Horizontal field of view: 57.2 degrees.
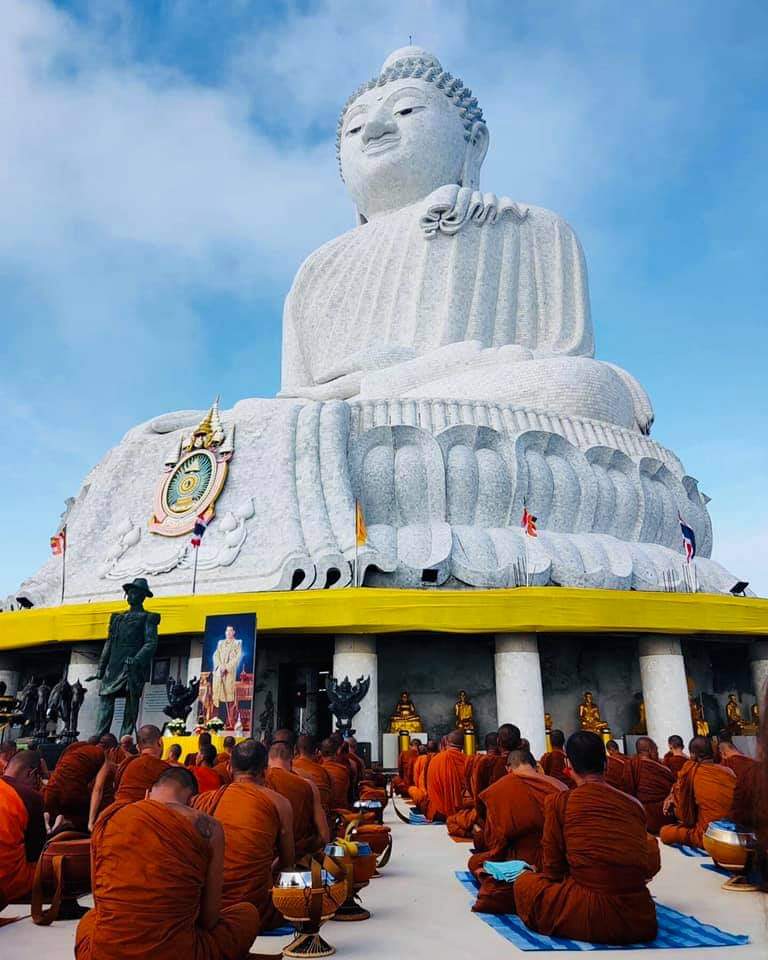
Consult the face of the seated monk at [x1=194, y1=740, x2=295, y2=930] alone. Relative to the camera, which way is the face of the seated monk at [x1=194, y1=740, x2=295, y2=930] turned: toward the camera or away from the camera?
away from the camera

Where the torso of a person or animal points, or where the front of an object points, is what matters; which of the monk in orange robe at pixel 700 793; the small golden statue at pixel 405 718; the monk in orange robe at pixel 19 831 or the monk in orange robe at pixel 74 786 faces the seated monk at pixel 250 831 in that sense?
the small golden statue

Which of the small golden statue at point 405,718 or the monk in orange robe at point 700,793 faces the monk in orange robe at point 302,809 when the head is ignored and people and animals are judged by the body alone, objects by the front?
the small golden statue

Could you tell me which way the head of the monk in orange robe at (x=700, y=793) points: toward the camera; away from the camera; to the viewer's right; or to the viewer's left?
away from the camera

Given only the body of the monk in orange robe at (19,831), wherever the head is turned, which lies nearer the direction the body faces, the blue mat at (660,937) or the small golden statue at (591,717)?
the small golden statue

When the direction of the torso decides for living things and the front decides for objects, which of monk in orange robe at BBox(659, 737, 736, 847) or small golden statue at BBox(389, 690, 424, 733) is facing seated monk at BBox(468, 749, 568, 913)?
the small golden statue

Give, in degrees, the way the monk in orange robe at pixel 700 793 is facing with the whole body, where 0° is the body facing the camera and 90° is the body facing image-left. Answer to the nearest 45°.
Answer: approximately 135°

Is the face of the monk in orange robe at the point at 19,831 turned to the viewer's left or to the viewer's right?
to the viewer's right

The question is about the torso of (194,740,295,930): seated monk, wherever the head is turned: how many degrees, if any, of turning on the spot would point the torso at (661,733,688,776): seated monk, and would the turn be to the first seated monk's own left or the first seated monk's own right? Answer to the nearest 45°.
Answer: approximately 45° to the first seated monk's own right

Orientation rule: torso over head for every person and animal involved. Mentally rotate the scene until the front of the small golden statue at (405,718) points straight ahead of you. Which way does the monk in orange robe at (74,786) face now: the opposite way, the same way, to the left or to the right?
the opposite way

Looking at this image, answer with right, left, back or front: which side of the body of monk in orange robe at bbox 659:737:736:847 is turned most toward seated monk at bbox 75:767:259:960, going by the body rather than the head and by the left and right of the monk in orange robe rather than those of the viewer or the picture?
left

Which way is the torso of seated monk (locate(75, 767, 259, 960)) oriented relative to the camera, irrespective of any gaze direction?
away from the camera

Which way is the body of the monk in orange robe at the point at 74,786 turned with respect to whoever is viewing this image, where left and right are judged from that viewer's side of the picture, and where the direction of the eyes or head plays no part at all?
facing away from the viewer and to the right of the viewer

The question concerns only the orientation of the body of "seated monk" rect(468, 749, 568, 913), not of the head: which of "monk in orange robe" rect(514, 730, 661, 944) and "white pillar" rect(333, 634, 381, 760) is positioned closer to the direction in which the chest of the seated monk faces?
the white pillar

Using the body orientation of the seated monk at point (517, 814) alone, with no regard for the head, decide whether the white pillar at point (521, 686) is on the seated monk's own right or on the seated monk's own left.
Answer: on the seated monk's own right
